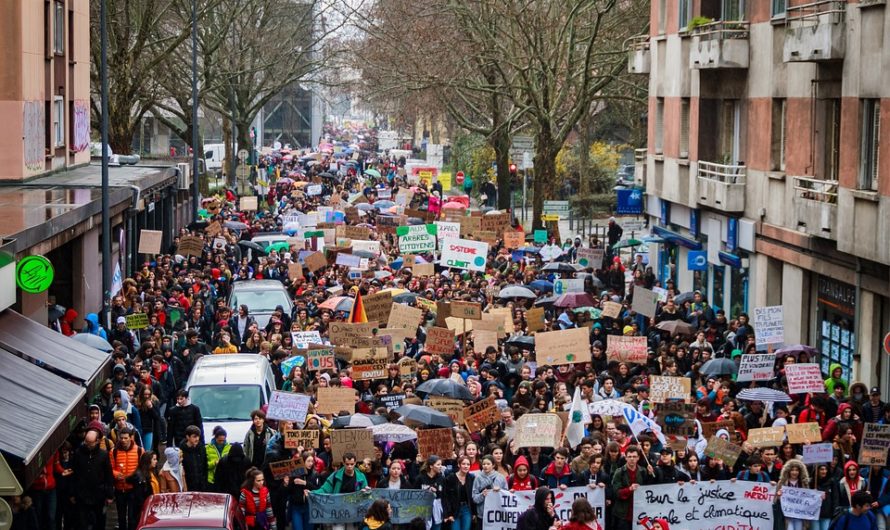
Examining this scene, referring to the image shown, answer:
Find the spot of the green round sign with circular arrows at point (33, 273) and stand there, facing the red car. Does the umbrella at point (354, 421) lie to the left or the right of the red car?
left

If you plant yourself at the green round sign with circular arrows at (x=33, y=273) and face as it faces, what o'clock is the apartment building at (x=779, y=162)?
The apartment building is roughly at 8 o'clock from the green round sign with circular arrows.

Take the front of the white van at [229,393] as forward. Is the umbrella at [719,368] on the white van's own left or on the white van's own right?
on the white van's own left

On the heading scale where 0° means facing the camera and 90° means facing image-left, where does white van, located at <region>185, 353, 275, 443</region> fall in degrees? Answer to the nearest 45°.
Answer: approximately 0°

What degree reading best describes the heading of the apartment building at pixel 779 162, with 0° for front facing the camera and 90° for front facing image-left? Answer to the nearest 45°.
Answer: approximately 45°

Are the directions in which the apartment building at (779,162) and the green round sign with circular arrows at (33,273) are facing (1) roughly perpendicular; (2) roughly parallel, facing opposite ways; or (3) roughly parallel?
roughly perpendicular
